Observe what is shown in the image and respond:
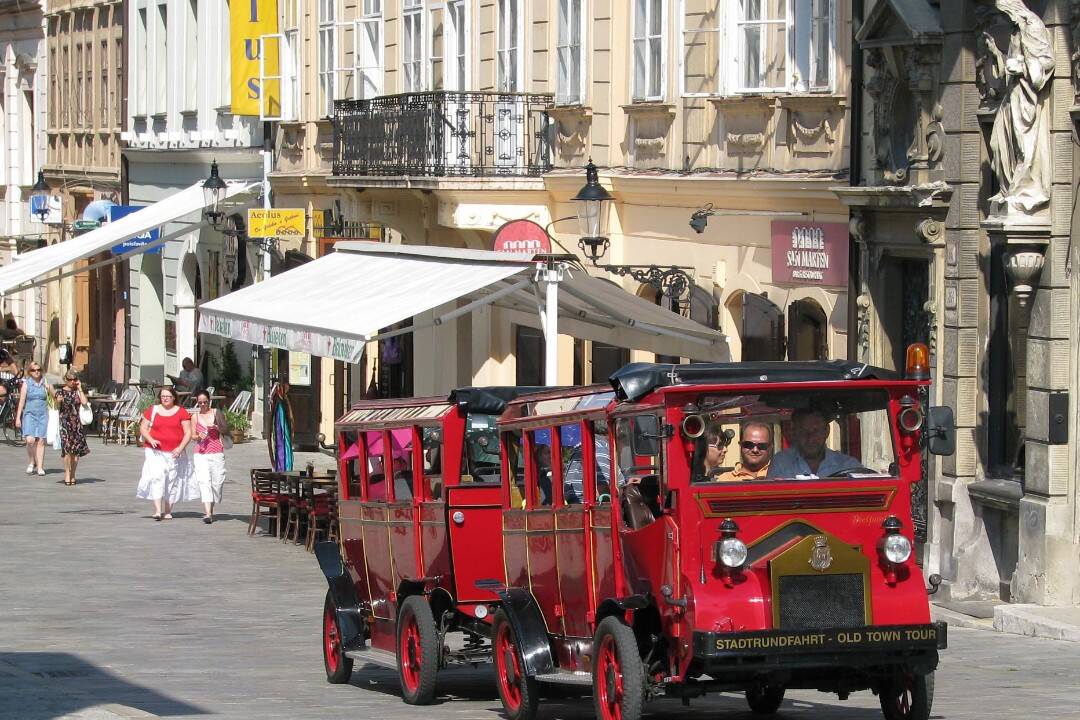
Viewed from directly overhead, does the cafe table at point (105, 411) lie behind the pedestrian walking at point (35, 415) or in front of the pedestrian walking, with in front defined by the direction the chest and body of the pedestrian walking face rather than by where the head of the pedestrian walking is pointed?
behind

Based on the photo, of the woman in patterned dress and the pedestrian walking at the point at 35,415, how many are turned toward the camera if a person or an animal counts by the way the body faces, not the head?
2

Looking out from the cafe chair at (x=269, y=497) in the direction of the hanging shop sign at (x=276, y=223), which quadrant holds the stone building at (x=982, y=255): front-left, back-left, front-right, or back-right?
back-right

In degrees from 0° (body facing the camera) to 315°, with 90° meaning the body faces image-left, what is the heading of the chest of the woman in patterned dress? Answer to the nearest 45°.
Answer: approximately 0°

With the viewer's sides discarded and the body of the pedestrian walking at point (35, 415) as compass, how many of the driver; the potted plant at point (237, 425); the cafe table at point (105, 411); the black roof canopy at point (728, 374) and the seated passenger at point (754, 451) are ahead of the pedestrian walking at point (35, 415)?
3

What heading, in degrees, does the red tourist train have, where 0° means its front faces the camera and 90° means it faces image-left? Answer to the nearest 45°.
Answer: approximately 315°
